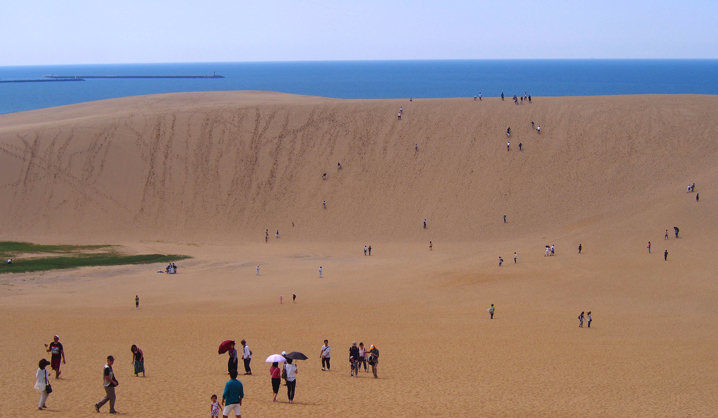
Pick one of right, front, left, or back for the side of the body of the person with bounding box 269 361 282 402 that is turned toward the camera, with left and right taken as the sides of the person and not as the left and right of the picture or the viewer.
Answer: back

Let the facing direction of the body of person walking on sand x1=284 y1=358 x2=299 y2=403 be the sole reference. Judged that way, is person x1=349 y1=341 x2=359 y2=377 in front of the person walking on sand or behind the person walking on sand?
in front

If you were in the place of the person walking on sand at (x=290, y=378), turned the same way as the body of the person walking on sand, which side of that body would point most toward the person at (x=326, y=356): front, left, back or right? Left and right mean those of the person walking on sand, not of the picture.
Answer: front

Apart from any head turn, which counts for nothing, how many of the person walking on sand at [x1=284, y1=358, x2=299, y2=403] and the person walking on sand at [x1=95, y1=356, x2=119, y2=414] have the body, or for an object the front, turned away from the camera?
1

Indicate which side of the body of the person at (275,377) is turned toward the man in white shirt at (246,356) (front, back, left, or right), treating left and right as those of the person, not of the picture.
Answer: front

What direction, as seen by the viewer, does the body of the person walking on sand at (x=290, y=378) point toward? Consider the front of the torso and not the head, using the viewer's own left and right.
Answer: facing away from the viewer

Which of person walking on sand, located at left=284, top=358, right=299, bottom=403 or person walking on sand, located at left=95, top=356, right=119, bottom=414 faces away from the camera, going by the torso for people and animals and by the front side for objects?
person walking on sand, located at left=284, top=358, right=299, bottom=403

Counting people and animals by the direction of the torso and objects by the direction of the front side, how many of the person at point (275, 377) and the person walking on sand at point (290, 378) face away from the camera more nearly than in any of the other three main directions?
2
